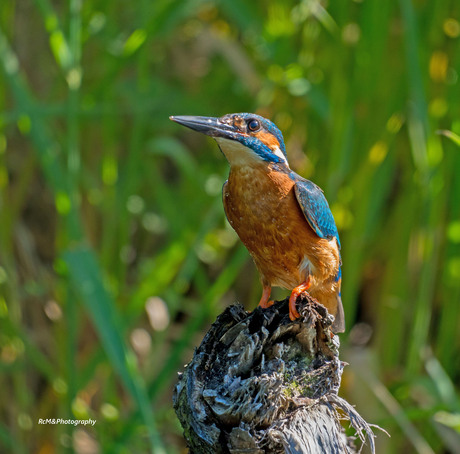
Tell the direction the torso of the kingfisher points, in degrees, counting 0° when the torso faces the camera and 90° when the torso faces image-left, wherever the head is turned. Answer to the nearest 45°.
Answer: approximately 45°
